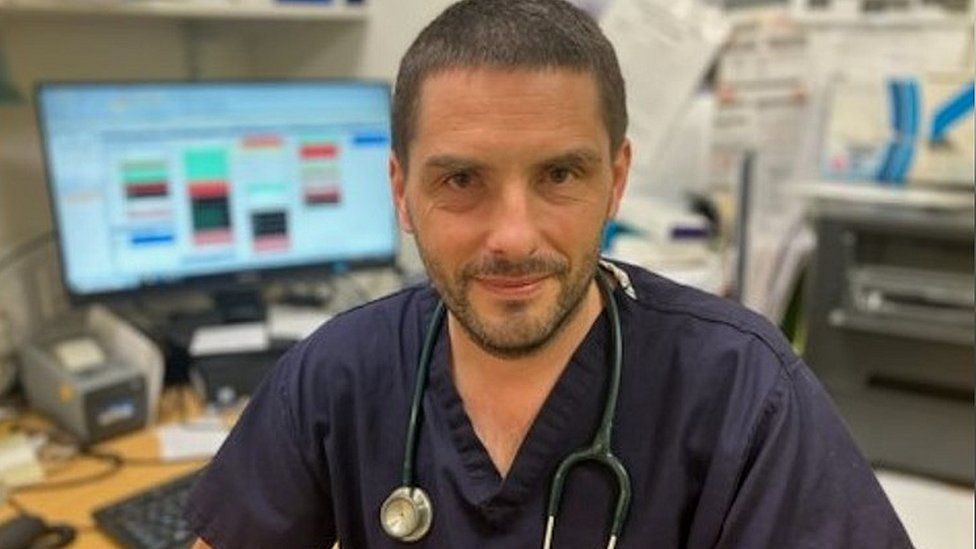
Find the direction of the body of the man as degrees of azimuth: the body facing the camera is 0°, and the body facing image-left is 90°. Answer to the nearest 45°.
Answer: approximately 0°

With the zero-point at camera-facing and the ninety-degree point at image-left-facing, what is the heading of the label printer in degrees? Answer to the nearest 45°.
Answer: approximately 315°

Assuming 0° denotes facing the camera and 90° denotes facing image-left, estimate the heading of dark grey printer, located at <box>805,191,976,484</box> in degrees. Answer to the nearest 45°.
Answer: approximately 45°
